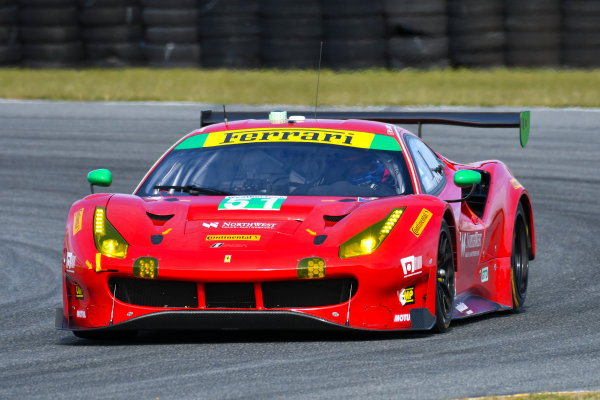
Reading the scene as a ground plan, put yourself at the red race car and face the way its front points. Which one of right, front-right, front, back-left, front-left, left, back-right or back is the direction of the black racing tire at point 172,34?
back

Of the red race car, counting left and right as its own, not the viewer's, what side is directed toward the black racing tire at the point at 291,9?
back

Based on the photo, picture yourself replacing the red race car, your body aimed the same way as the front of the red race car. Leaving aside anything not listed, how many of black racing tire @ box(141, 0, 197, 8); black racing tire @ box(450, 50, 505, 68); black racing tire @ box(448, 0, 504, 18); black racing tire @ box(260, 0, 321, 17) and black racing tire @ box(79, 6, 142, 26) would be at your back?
5

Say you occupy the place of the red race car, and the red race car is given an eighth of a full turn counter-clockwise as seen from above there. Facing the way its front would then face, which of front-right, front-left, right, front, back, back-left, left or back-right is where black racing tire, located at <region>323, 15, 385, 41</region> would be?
back-left

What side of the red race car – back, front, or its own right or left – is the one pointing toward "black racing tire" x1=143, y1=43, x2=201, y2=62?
back

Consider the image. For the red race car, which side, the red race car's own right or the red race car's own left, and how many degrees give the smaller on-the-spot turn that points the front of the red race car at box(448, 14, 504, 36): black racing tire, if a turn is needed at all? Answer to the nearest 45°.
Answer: approximately 180°

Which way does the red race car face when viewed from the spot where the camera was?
facing the viewer

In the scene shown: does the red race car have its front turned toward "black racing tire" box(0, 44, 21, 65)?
no

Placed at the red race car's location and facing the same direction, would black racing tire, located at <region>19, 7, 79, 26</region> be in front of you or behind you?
behind

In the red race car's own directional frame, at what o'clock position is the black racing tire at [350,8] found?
The black racing tire is roughly at 6 o'clock from the red race car.

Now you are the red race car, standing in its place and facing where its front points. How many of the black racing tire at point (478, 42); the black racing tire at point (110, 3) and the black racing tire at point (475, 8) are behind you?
3

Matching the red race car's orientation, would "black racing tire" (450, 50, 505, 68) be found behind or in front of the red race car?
behind

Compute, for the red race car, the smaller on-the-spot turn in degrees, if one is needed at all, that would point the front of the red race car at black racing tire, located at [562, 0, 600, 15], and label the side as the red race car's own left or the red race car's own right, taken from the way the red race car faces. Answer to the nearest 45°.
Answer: approximately 180°

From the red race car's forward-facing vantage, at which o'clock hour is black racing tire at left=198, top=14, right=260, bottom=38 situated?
The black racing tire is roughly at 6 o'clock from the red race car.

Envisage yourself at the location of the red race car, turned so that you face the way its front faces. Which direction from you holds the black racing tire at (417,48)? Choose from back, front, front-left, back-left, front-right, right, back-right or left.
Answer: back

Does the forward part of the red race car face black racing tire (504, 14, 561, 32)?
no

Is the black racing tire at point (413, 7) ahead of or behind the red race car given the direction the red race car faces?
behind

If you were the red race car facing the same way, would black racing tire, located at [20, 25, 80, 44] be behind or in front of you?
behind

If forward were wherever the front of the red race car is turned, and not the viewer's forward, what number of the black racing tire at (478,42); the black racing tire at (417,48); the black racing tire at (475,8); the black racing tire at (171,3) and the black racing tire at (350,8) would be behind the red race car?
5
